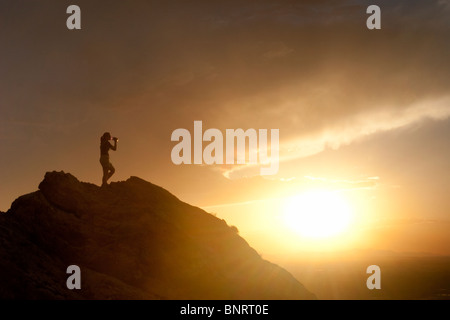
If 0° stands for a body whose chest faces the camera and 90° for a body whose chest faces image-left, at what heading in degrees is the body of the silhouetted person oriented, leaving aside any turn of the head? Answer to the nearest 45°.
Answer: approximately 270°
